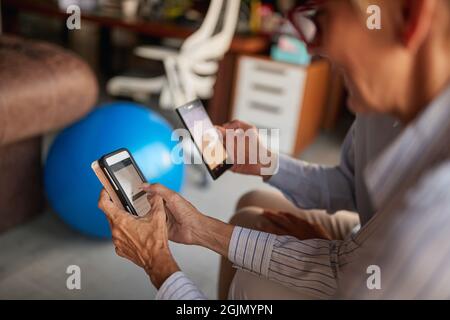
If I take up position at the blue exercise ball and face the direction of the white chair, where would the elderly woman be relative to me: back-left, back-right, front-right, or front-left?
back-right

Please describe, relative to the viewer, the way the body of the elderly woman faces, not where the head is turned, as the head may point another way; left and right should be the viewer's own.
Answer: facing away from the viewer and to the left of the viewer

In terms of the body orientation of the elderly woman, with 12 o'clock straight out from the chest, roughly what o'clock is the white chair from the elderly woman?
The white chair is roughly at 1 o'clock from the elderly woman.

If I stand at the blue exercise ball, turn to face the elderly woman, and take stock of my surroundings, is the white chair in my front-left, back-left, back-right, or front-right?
back-left

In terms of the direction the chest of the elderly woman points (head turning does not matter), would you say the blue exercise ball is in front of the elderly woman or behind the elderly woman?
in front
